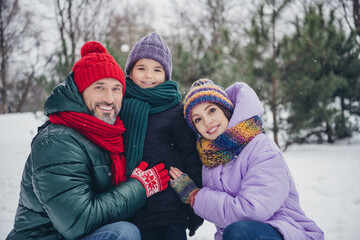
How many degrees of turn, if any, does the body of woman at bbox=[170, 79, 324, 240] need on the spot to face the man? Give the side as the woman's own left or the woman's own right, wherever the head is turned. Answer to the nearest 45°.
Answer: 0° — they already face them

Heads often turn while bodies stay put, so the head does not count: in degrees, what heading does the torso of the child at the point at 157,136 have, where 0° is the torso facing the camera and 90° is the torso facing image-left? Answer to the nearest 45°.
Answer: approximately 0°
